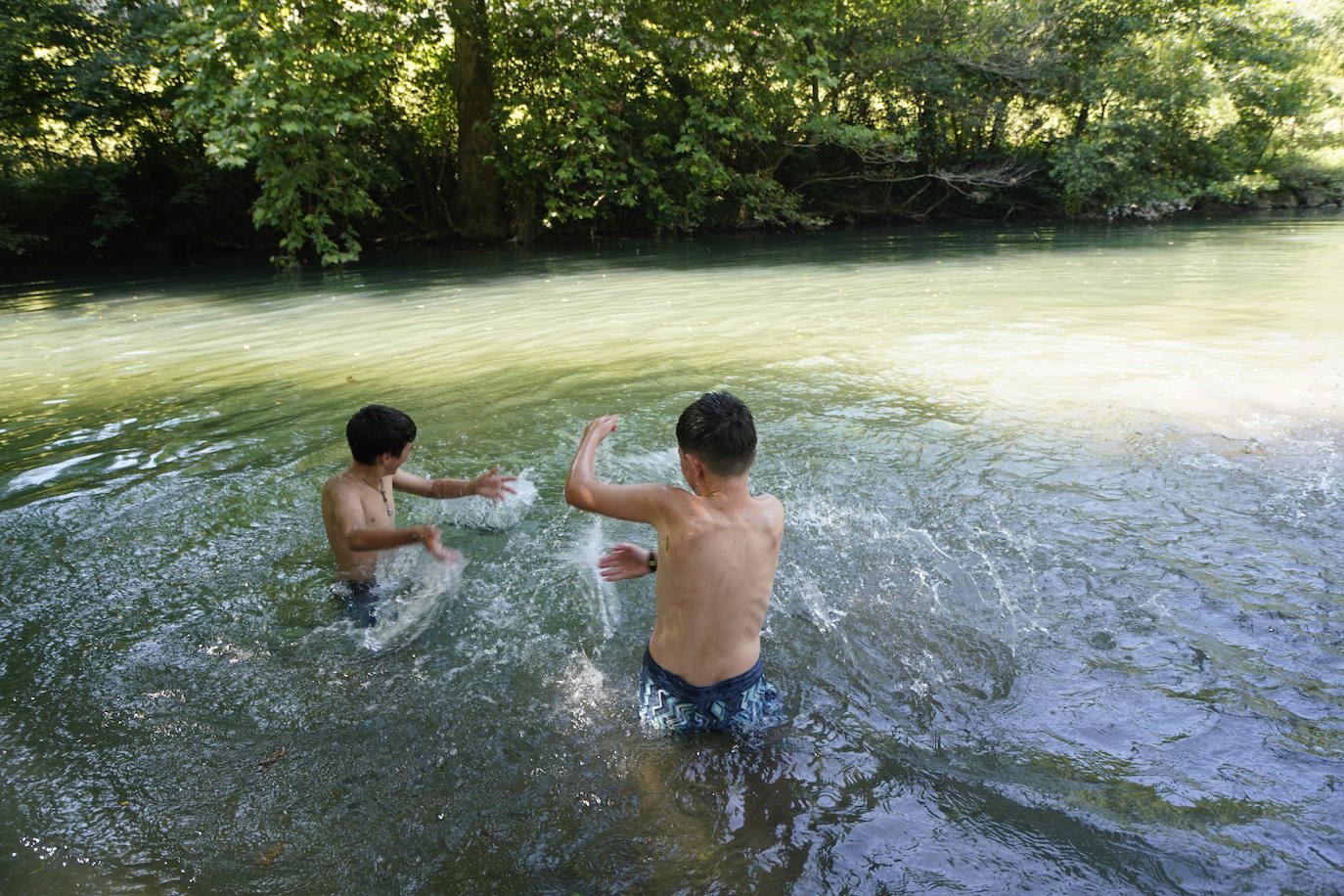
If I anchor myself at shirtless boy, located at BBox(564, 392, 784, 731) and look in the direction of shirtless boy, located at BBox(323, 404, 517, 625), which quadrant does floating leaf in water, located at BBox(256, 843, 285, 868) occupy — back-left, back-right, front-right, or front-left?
front-left

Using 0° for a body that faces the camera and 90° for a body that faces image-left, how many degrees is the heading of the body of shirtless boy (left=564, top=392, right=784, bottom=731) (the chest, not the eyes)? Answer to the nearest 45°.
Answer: approximately 135°

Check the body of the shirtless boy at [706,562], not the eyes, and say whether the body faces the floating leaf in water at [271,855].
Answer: no

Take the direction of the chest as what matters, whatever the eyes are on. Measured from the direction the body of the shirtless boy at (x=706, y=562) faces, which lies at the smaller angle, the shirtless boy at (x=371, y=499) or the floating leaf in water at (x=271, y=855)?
the shirtless boy

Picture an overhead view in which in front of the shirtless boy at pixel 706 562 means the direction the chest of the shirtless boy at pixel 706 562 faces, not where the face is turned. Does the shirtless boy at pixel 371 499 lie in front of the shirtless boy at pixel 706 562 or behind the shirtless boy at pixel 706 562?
in front

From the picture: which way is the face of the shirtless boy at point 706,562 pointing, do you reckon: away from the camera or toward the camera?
away from the camera

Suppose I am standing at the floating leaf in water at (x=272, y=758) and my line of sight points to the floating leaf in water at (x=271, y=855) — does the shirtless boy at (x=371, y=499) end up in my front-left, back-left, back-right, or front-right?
back-left
